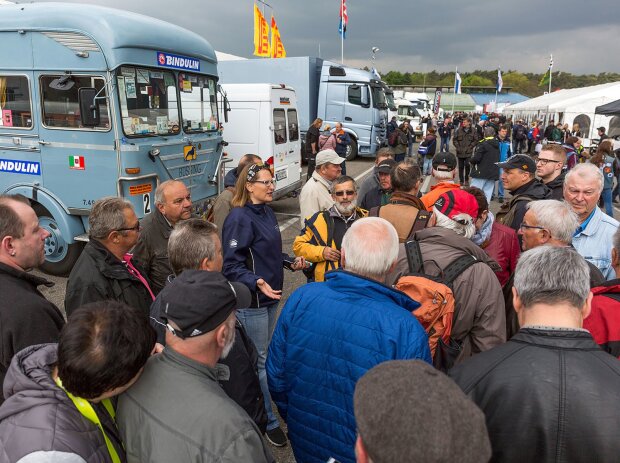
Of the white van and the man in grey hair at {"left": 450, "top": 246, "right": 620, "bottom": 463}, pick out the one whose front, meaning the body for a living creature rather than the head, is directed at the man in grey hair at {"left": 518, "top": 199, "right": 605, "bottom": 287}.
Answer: the man in grey hair at {"left": 450, "top": 246, "right": 620, "bottom": 463}

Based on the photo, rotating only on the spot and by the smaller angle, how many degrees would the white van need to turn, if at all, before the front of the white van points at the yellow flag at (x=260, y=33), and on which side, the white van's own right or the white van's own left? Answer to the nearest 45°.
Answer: approximately 45° to the white van's own right

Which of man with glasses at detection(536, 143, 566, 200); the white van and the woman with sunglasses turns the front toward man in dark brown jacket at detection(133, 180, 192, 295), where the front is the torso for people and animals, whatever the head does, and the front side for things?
the man with glasses

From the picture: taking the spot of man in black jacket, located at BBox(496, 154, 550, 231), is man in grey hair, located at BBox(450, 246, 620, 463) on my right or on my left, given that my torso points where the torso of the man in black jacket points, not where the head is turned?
on my left

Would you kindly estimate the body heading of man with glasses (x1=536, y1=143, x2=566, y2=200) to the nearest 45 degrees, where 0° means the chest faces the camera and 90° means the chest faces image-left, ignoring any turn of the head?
approximately 45°

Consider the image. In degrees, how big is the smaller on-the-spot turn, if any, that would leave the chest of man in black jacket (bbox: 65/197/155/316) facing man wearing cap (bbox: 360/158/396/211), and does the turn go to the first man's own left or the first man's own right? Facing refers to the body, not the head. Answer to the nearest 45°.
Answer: approximately 45° to the first man's own left

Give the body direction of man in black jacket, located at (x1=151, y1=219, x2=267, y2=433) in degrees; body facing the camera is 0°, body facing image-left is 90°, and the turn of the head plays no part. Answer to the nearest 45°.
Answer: approximately 225°

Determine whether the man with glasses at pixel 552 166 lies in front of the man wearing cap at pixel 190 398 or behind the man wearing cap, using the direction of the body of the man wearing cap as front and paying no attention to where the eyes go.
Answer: in front

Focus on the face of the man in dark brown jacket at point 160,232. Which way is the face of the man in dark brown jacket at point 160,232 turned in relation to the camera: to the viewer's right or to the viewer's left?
to the viewer's right

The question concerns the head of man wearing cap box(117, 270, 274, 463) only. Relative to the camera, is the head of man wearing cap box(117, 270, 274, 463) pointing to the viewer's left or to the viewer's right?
to the viewer's right

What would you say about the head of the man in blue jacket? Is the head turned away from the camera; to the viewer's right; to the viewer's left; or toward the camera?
away from the camera

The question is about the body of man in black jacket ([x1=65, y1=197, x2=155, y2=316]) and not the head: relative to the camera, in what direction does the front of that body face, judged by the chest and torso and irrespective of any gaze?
to the viewer's right

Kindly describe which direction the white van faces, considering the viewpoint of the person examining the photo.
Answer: facing away from the viewer and to the left of the viewer

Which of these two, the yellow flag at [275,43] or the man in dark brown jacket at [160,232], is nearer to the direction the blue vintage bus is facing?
the man in dark brown jacket
